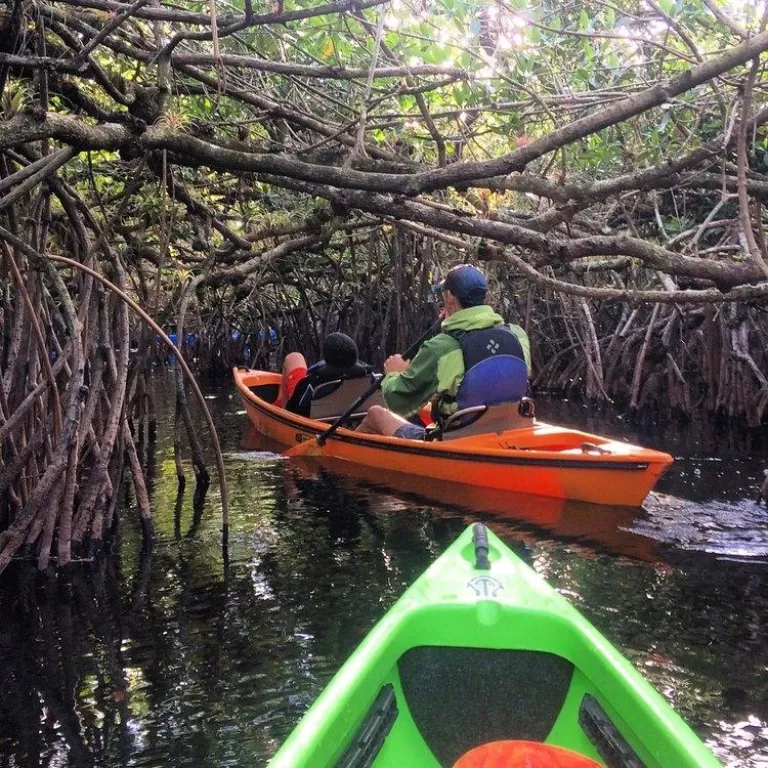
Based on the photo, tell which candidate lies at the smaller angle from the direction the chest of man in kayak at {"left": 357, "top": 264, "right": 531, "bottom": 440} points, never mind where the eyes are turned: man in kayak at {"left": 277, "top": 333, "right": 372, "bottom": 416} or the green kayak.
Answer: the man in kayak

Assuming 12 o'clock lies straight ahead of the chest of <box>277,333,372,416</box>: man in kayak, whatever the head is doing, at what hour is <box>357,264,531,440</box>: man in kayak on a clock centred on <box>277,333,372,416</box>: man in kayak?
<box>357,264,531,440</box>: man in kayak is roughly at 7 o'clock from <box>277,333,372,416</box>: man in kayak.

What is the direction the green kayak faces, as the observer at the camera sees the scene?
facing away from the viewer

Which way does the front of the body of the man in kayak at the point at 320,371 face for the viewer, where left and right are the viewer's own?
facing away from the viewer and to the left of the viewer

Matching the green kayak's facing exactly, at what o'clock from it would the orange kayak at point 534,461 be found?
The orange kayak is roughly at 12 o'clock from the green kayak.

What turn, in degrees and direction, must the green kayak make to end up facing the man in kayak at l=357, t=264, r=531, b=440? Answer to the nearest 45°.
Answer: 0° — it already faces them

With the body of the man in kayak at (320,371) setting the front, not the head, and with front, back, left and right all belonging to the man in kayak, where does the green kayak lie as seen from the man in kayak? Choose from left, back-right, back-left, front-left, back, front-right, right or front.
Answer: back-left

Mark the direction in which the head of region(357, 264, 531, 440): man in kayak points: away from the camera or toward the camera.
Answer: away from the camera

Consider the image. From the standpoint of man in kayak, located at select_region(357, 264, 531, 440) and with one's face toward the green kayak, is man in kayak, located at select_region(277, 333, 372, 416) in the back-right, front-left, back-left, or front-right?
back-right

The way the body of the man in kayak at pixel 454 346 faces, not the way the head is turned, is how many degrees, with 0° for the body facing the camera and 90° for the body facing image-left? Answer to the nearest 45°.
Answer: approximately 135°
